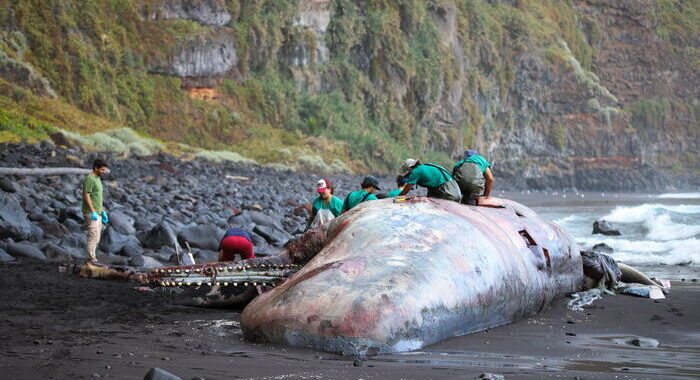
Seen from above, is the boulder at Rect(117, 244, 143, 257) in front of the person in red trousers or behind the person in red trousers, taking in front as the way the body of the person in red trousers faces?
in front

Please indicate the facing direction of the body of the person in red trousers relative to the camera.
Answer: away from the camera

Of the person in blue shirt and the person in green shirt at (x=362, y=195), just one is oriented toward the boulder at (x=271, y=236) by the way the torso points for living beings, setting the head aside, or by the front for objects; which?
the person in blue shirt

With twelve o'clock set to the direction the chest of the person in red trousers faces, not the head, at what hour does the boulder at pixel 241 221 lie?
The boulder is roughly at 12 o'clock from the person in red trousers.

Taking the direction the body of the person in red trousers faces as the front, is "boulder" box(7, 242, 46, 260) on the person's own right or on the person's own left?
on the person's own left

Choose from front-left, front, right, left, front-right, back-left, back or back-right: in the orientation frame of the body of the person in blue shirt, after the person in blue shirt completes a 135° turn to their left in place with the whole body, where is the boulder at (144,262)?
right

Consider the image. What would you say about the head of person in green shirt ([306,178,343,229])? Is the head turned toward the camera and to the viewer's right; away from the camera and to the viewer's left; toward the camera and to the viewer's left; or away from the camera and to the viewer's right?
toward the camera and to the viewer's left
